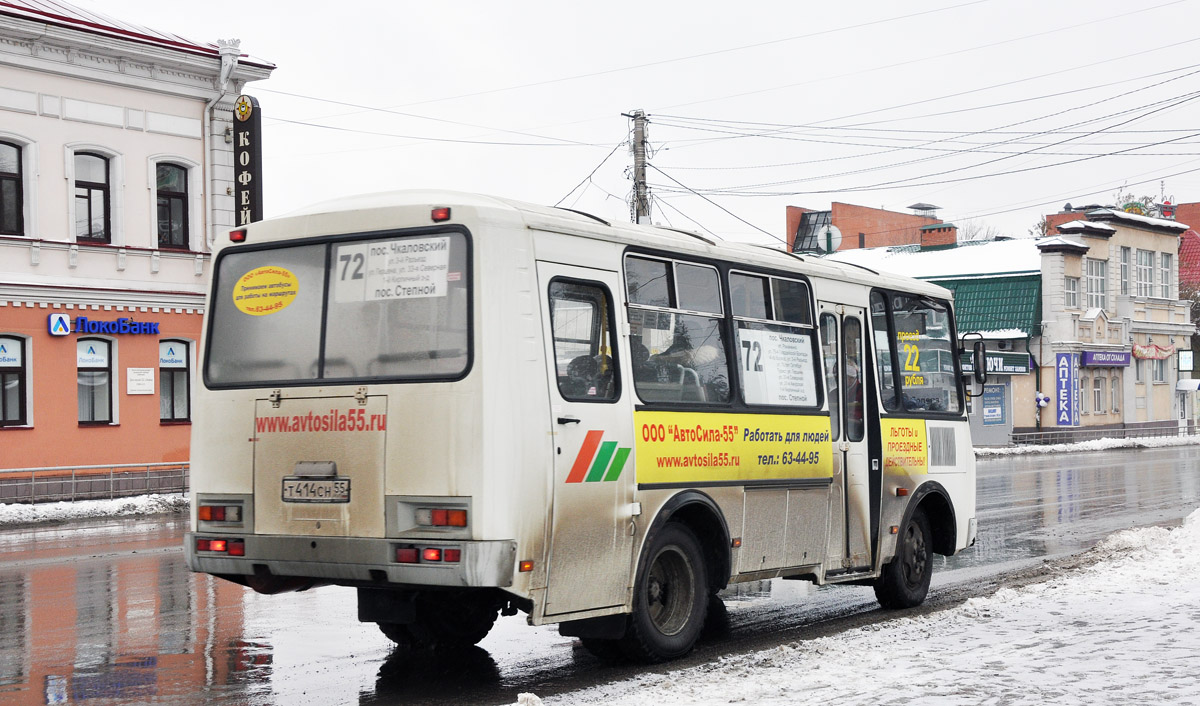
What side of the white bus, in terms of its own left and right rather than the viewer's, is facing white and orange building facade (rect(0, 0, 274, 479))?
left

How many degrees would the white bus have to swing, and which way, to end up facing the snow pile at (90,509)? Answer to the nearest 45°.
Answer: approximately 90° to its left

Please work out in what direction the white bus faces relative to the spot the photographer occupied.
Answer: facing away from the viewer and to the right of the viewer

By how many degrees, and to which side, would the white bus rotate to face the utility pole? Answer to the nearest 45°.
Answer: approximately 45° to its left
